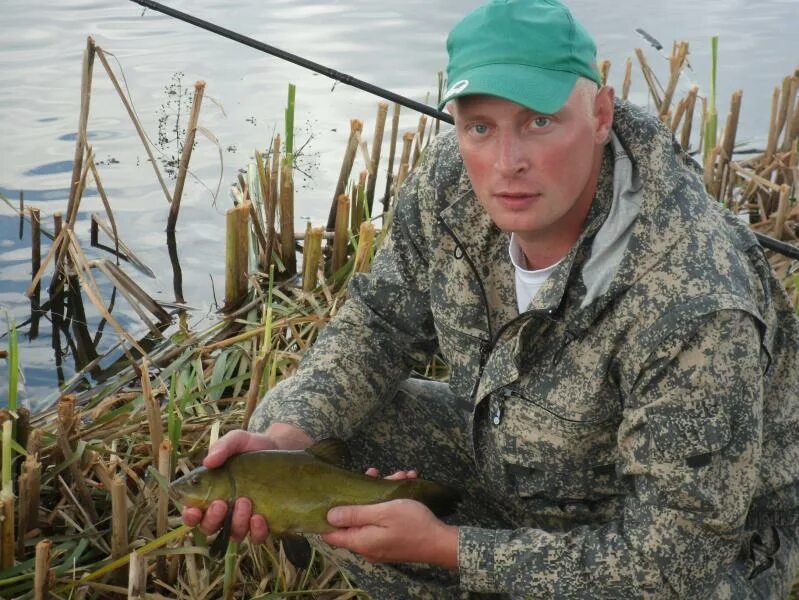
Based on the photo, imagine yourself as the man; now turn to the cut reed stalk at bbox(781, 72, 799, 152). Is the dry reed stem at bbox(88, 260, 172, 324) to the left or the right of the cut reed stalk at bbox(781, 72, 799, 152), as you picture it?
left

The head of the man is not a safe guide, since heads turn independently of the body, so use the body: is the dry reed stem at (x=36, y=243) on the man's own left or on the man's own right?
on the man's own right

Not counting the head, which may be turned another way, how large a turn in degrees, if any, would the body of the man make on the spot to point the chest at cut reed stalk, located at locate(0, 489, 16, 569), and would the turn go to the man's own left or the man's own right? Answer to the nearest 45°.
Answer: approximately 45° to the man's own right

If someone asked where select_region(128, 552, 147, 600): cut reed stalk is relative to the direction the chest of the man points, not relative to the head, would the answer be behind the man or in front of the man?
in front

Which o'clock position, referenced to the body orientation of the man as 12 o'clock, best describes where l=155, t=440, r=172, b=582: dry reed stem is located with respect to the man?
The dry reed stem is roughly at 2 o'clock from the man.

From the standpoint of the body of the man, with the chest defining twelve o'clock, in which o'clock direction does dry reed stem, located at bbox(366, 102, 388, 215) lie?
The dry reed stem is roughly at 4 o'clock from the man.

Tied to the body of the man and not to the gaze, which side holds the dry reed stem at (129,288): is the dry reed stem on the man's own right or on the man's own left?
on the man's own right

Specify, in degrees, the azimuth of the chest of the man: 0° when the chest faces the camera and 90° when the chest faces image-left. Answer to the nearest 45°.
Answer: approximately 45°

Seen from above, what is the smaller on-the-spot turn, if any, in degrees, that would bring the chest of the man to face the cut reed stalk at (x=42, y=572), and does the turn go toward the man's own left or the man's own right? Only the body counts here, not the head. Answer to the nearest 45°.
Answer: approximately 45° to the man's own right

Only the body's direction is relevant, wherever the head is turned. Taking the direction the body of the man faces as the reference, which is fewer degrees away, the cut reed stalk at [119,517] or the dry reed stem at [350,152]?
the cut reed stalk

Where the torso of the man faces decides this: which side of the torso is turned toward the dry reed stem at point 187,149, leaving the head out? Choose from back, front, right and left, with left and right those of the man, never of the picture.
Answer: right

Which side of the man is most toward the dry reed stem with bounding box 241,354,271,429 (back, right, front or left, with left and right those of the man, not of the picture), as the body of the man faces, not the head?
right
